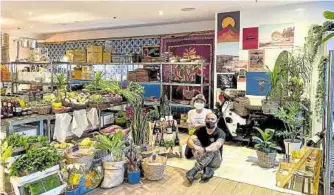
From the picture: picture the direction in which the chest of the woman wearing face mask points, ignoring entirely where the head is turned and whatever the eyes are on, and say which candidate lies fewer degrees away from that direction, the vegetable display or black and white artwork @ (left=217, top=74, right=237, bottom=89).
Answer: the vegetable display

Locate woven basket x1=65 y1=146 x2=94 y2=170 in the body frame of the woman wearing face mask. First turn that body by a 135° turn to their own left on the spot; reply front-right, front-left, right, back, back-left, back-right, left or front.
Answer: back

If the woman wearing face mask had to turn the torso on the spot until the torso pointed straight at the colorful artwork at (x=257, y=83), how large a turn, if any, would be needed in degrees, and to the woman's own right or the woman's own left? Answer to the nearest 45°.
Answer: approximately 135° to the woman's own left

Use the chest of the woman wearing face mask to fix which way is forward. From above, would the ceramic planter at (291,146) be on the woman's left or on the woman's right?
on the woman's left

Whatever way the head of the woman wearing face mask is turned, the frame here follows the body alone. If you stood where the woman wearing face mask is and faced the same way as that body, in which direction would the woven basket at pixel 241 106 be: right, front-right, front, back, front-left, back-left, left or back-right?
back-left

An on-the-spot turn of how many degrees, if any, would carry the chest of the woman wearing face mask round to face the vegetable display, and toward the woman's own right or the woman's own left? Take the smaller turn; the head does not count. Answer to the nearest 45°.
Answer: approximately 45° to the woman's own right

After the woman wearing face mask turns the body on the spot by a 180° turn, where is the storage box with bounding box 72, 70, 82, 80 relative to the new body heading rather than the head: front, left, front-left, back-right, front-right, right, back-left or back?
front-left

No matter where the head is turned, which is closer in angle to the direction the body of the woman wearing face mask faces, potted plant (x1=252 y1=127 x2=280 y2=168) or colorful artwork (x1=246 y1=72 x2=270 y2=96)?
the potted plant

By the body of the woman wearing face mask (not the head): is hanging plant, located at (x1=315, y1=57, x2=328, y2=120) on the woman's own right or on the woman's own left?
on the woman's own left

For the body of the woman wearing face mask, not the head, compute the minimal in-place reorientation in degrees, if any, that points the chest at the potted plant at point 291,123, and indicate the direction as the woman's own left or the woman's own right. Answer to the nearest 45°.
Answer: approximately 90° to the woman's own left

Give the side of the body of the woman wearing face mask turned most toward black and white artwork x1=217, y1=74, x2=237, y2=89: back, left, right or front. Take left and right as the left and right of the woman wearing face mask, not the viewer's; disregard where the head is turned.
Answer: back

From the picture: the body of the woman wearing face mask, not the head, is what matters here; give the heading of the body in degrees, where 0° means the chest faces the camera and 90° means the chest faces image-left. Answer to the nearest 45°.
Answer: approximately 0°

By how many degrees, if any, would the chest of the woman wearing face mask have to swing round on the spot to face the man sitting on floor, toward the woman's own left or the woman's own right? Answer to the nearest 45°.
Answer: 0° — they already face them
